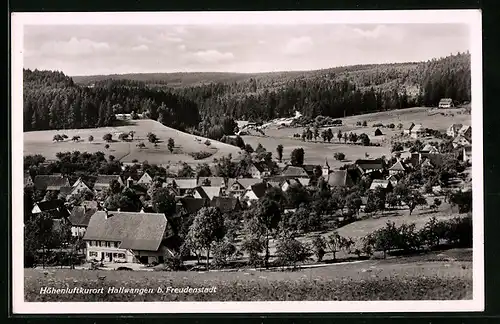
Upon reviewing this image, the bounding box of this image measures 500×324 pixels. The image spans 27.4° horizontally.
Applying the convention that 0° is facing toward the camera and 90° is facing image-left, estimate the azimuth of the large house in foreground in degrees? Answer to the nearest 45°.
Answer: approximately 0°

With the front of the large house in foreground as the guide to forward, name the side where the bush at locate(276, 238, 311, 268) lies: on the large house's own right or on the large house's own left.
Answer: on the large house's own left

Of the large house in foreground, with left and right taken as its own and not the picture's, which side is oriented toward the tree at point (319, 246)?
left
